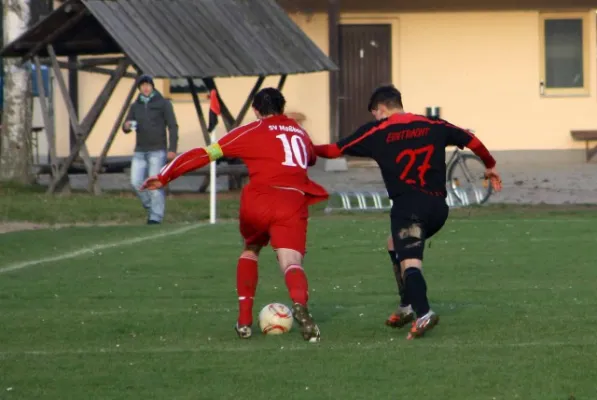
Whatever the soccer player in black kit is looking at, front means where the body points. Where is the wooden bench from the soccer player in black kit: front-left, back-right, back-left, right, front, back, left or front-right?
front-right

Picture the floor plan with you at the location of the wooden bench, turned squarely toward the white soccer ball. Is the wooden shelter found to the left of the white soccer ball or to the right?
right

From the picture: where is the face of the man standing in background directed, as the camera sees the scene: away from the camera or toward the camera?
toward the camera

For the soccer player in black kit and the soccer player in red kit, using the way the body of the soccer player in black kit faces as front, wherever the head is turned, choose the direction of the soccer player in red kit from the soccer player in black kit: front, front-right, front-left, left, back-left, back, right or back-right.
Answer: front-left

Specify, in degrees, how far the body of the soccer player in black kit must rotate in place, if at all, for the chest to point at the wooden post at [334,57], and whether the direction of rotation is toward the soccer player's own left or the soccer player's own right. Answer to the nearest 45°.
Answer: approximately 45° to the soccer player's own right

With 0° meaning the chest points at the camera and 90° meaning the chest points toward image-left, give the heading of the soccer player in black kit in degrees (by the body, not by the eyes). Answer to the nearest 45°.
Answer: approximately 135°

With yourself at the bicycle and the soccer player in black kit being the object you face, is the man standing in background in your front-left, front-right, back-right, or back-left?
front-right

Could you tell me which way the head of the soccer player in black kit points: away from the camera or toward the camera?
away from the camera
